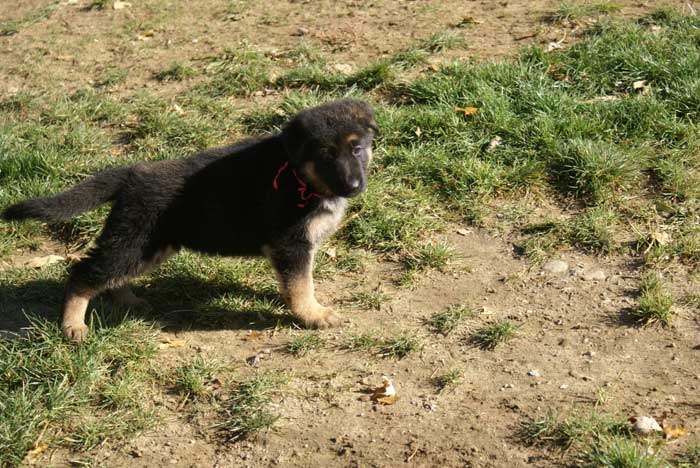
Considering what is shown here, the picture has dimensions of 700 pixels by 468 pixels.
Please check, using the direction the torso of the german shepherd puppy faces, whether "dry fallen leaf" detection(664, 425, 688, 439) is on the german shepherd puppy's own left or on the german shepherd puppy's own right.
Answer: on the german shepherd puppy's own right

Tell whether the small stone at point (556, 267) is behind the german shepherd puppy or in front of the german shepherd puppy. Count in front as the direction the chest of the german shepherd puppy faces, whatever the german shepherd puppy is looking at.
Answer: in front

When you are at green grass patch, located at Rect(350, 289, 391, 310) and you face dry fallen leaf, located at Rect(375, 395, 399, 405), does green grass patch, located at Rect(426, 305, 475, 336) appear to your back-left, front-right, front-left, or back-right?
front-left

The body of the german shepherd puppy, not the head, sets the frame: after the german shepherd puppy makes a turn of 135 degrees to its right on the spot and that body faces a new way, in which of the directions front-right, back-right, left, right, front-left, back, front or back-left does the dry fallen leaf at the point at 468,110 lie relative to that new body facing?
back

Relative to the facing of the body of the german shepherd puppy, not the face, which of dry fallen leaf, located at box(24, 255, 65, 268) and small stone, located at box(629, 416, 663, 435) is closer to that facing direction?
the small stone

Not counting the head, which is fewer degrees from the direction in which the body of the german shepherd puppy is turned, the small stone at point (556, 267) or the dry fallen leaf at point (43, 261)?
the small stone

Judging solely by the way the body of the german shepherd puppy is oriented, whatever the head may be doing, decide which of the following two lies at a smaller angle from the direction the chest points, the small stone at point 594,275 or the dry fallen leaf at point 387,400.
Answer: the small stone

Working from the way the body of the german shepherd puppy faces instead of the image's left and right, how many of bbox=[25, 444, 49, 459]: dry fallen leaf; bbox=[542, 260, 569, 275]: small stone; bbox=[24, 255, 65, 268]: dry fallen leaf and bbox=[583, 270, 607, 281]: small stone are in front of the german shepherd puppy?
2

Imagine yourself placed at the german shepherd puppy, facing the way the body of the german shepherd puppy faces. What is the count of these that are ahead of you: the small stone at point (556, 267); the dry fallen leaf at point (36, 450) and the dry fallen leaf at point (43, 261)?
1

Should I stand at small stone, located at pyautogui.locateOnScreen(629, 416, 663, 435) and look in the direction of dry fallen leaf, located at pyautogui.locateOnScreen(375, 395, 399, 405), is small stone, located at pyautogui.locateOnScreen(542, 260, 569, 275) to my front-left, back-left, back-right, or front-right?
front-right

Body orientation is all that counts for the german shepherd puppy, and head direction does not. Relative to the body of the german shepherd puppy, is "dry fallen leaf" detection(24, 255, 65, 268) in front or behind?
behind

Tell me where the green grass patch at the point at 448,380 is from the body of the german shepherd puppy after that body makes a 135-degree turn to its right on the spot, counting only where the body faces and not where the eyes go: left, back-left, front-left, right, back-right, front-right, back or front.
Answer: left

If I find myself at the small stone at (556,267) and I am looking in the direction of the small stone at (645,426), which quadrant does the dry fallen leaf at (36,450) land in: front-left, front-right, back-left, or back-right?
front-right

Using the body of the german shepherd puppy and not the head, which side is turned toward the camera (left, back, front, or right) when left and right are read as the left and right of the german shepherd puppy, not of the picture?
right

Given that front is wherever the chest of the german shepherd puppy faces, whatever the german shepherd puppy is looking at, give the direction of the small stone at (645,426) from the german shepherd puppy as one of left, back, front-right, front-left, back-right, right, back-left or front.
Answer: front-right

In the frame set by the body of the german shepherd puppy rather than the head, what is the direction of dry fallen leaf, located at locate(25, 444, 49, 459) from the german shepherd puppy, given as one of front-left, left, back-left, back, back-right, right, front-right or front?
back-right

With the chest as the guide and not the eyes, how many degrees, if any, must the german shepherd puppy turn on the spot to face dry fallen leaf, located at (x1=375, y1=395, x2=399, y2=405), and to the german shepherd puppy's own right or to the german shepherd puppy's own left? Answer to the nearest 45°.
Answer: approximately 90° to the german shepherd puppy's own right

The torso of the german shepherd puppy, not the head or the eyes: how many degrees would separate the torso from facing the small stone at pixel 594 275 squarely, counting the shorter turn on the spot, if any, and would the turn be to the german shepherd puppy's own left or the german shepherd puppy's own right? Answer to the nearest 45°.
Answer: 0° — it already faces it

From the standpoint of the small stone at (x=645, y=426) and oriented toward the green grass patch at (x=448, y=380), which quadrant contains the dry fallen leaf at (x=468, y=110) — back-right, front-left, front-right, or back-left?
front-right
